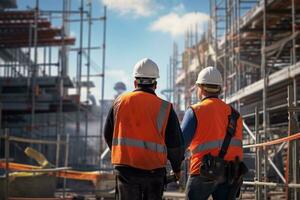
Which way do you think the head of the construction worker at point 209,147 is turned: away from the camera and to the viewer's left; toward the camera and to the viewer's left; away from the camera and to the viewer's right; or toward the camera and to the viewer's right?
away from the camera and to the viewer's left

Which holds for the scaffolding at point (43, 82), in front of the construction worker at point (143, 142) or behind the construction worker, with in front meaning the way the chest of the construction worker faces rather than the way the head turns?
in front

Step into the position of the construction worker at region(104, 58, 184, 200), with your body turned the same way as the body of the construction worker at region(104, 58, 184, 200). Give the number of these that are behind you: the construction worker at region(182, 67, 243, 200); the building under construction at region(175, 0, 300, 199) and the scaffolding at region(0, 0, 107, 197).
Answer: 0

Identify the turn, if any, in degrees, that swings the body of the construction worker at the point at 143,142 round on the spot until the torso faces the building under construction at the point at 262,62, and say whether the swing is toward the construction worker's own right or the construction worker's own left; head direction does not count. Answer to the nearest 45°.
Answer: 0° — they already face it

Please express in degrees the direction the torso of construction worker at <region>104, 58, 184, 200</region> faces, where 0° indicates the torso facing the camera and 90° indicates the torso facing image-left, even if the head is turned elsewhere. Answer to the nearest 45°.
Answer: approximately 180°

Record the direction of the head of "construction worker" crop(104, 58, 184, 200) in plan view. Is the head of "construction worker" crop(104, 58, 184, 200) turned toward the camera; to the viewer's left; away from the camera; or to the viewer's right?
away from the camera

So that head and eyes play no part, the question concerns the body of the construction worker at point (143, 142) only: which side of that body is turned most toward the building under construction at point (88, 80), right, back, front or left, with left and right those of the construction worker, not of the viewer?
front

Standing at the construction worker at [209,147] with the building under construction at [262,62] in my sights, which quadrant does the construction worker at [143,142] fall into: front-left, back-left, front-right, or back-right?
back-left

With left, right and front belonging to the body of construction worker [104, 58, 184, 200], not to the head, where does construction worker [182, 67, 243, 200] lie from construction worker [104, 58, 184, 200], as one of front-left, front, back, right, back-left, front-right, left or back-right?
front-right
